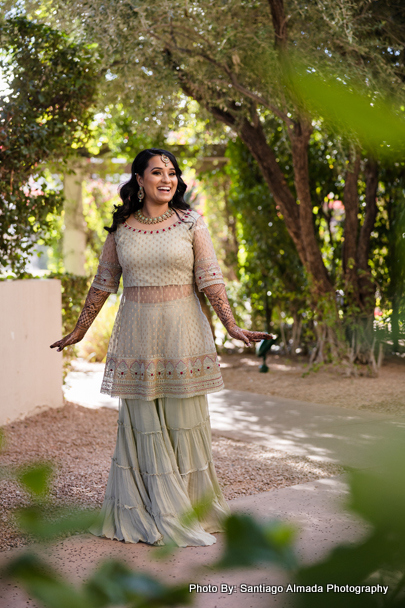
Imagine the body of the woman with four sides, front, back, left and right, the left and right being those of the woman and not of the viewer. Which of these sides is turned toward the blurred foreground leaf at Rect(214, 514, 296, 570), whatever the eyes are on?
front

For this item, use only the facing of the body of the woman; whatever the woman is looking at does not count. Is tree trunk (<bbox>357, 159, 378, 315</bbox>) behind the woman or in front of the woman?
behind

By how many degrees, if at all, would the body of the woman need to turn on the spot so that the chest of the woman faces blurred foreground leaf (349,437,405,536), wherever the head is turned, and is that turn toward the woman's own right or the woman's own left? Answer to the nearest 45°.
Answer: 0° — they already face it

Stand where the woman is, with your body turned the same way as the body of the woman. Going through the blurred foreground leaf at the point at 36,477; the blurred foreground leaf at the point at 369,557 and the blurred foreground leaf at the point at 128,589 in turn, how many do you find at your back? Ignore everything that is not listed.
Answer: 0

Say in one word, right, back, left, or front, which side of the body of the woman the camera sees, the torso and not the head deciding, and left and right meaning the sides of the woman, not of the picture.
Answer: front

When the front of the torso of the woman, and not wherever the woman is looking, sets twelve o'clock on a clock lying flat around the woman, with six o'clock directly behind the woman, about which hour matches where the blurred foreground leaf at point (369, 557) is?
The blurred foreground leaf is roughly at 12 o'clock from the woman.

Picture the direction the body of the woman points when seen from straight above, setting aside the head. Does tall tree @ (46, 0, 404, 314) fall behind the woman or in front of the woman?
behind

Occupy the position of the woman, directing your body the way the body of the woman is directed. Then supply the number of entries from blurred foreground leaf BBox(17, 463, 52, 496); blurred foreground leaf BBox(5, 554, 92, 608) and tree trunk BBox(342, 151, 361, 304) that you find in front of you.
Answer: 2

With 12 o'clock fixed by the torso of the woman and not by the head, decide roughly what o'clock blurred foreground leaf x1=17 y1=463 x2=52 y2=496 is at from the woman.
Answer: The blurred foreground leaf is roughly at 12 o'clock from the woman.

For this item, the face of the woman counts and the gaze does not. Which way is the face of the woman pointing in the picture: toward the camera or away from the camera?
toward the camera

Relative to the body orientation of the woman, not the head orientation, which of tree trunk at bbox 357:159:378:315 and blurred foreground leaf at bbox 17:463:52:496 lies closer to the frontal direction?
the blurred foreground leaf

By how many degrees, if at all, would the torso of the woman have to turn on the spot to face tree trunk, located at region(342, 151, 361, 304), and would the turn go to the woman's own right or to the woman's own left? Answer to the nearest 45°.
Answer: approximately 135° to the woman's own left

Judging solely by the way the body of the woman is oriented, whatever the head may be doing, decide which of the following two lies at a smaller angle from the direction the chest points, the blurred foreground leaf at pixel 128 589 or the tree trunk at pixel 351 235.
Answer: the blurred foreground leaf

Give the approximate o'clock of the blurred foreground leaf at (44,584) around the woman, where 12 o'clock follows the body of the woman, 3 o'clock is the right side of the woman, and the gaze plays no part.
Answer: The blurred foreground leaf is roughly at 12 o'clock from the woman.

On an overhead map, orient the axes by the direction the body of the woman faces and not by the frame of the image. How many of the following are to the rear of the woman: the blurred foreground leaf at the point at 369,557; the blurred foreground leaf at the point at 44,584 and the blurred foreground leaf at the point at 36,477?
0
